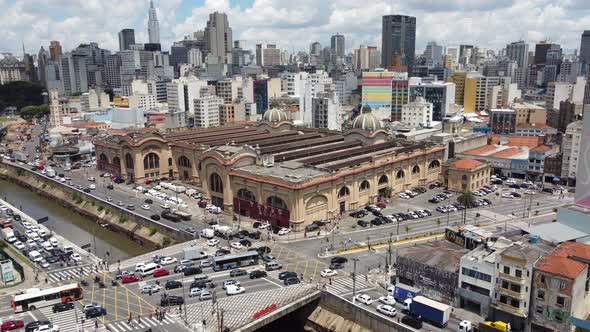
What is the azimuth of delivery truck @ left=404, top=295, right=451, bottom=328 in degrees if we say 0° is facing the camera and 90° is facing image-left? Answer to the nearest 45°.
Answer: approximately 135°

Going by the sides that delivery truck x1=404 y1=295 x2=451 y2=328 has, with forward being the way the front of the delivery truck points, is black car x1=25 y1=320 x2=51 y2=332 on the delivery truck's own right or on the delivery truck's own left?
on the delivery truck's own left

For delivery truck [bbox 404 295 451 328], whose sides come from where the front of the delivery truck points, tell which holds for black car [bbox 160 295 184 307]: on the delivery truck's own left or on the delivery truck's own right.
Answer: on the delivery truck's own left

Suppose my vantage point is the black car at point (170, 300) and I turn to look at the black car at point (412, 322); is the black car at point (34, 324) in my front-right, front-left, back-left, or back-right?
back-right

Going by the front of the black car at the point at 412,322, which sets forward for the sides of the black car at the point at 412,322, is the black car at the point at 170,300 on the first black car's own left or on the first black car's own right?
on the first black car's own left

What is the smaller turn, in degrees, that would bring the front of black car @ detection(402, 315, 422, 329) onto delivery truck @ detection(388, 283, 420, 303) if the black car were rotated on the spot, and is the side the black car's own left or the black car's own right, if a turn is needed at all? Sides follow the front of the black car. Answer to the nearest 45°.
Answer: approximately 45° to the black car's own right

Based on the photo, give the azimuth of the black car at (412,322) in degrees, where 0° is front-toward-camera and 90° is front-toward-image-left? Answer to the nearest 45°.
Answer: approximately 135°
